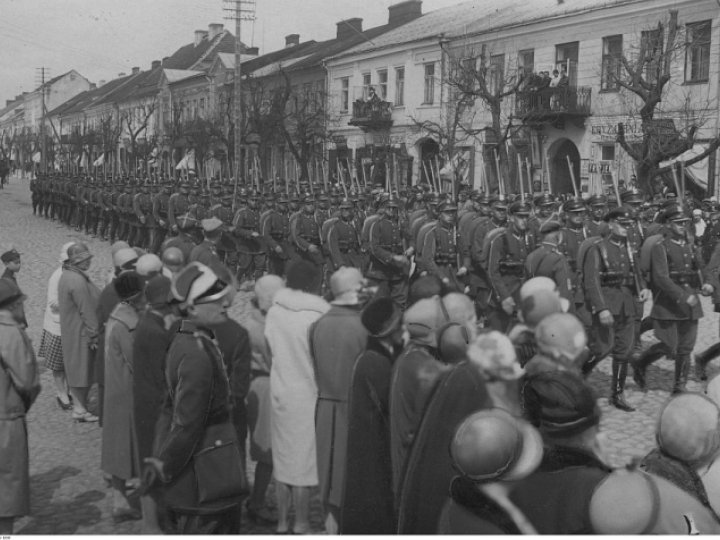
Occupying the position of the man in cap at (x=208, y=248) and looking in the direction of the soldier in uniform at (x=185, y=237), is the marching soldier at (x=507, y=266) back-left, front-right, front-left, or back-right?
back-right

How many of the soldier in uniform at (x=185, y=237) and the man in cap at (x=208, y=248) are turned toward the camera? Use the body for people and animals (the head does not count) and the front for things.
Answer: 0
